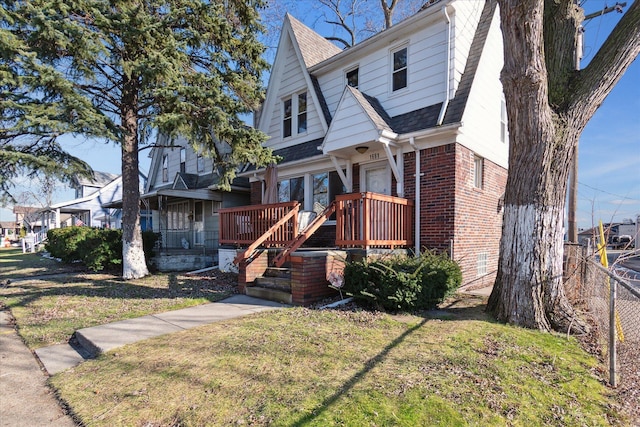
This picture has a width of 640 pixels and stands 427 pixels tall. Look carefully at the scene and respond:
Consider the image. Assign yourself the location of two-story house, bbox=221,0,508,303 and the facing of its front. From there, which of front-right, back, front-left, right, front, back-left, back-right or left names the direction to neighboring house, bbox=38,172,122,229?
right

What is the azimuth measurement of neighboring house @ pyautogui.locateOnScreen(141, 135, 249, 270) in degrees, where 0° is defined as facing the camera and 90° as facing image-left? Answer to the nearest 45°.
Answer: approximately 45°

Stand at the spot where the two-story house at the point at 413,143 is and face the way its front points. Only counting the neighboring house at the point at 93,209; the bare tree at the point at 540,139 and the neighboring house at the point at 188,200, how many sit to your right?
2

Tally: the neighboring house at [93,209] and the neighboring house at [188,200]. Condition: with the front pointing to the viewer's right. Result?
0

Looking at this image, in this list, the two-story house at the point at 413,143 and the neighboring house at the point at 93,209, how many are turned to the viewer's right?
0

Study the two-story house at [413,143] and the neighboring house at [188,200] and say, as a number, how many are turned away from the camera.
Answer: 0

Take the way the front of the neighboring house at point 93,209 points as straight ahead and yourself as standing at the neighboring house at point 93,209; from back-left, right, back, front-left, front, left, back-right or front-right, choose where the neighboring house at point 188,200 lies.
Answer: front-left

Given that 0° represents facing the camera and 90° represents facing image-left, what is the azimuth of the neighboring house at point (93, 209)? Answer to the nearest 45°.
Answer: approximately 45°

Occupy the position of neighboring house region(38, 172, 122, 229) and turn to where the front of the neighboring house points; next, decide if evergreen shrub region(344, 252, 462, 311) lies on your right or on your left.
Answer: on your left

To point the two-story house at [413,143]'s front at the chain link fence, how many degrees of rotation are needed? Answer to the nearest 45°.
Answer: approximately 90° to its left
